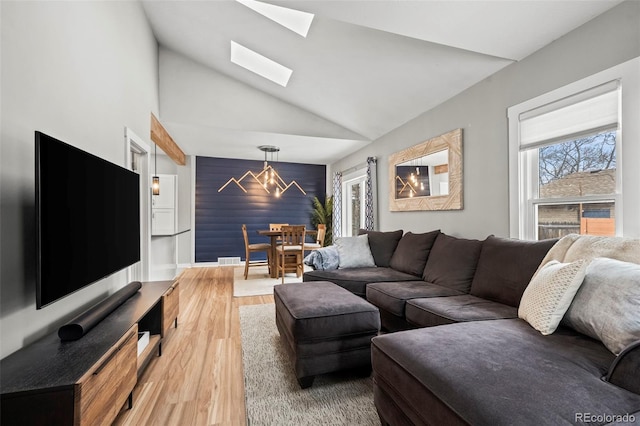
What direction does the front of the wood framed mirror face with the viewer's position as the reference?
facing the viewer and to the left of the viewer

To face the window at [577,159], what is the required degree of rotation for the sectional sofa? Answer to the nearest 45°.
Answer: approximately 135° to its right

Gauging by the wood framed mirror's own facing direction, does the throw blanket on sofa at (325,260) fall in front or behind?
in front

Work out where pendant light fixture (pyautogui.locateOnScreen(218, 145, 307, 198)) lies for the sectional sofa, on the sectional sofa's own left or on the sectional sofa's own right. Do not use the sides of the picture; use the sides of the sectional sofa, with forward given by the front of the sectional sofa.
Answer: on the sectional sofa's own right

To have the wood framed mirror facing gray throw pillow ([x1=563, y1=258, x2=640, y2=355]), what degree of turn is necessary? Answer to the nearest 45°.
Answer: approximately 45° to its left

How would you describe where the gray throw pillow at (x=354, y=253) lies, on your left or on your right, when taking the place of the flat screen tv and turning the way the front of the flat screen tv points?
on your left

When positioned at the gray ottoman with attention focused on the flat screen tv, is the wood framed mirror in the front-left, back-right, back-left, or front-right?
back-right

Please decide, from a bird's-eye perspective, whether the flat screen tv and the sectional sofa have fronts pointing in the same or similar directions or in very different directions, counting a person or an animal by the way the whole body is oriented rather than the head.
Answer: very different directions

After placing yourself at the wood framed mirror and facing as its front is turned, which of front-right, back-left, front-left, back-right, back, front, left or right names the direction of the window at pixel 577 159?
left

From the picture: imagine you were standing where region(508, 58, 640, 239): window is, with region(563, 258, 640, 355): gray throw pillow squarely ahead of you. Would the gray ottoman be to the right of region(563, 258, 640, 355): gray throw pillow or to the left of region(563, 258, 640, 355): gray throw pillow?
right

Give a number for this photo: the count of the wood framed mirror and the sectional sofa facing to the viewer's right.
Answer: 0

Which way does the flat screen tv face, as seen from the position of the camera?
facing the viewer and to the right of the viewer

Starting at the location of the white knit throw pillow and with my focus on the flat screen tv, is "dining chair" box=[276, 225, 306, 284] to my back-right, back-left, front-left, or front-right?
front-right

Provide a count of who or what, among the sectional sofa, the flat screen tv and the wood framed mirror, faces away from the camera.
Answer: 0

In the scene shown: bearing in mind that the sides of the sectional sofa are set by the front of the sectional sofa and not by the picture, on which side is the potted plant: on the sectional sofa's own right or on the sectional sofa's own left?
on the sectional sofa's own right

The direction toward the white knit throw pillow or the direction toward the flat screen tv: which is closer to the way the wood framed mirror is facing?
the flat screen tv

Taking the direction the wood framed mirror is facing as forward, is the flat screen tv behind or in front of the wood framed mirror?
in front

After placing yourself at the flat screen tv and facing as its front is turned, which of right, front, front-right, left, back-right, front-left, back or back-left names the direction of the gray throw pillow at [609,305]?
front
